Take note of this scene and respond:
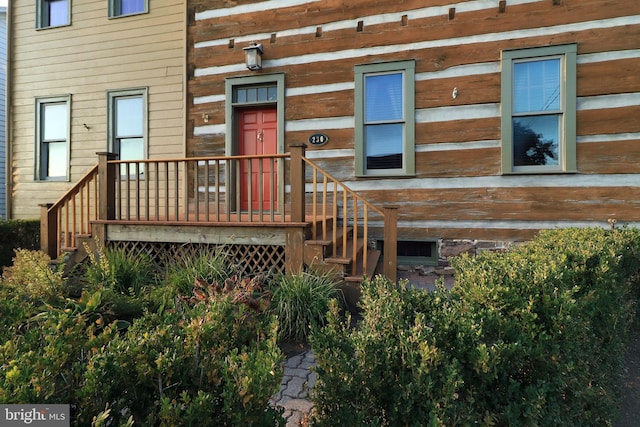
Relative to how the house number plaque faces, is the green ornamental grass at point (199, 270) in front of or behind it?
in front

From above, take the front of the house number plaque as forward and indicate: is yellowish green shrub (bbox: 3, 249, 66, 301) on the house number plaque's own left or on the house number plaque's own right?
on the house number plaque's own right

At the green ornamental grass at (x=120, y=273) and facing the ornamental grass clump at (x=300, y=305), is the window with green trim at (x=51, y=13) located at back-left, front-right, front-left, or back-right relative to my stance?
back-left

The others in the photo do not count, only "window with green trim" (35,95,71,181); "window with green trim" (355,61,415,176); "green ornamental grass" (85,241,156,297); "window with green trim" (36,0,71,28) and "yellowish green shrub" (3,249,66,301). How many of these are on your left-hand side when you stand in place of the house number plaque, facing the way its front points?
1

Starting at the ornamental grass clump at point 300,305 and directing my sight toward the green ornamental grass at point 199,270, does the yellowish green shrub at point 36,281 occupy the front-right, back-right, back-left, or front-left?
front-left

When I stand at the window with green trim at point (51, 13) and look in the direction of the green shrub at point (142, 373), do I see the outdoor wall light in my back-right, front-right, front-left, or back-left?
front-left

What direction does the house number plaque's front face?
toward the camera

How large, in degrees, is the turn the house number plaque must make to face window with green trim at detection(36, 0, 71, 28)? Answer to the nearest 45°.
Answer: approximately 90° to its right

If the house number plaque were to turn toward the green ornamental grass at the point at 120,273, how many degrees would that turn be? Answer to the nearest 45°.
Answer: approximately 45° to its right

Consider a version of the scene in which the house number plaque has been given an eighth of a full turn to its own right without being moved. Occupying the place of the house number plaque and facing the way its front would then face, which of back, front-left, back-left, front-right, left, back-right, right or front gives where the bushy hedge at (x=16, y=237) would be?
front-right

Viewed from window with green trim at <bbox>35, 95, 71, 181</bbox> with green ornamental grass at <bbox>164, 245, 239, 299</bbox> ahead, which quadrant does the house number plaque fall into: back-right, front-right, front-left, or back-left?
front-left

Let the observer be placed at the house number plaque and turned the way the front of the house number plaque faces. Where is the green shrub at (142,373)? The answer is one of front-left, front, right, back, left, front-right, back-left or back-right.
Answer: front

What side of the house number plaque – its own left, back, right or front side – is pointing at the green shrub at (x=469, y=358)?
front

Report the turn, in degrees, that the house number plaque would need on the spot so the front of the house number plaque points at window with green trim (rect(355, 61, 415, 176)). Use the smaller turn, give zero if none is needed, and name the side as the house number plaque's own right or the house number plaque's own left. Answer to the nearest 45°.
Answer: approximately 90° to the house number plaque's own left

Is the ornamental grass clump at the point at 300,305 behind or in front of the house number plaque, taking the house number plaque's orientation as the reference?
in front
